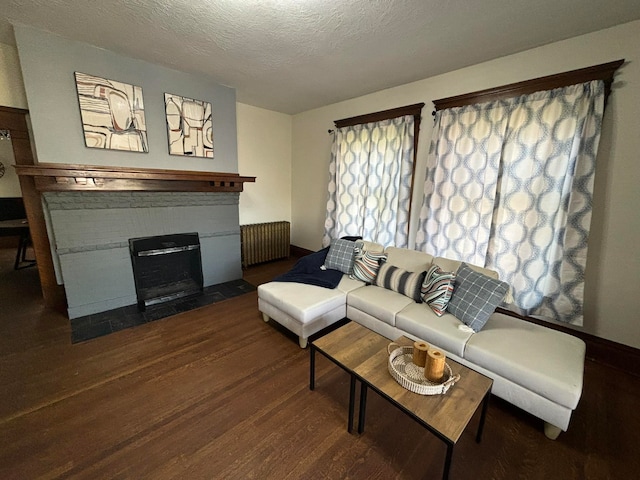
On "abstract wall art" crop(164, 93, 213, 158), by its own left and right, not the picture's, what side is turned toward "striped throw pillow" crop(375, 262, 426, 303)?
front

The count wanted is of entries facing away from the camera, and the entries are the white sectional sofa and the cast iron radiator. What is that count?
0

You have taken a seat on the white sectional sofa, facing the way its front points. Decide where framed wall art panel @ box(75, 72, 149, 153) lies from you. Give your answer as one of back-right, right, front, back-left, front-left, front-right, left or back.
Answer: front-right

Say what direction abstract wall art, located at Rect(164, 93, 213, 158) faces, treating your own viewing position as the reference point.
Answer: facing the viewer and to the right of the viewer

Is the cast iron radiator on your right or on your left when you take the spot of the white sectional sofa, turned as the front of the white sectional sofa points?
on your right

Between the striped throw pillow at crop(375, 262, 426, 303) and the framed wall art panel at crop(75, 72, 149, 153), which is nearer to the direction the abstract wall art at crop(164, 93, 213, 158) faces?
the striped throw pillow

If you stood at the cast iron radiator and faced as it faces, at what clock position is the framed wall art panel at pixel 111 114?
The framed wall art panel is roughly at 3 o'clock from the cast iron radiator.

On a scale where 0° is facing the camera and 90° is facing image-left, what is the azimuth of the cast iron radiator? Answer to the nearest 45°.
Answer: approximately 315°

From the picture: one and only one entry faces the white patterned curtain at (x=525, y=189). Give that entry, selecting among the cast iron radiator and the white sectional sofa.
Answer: the cast iron radiator

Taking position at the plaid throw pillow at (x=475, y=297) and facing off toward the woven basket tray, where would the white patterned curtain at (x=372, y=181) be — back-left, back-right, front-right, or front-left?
back-right

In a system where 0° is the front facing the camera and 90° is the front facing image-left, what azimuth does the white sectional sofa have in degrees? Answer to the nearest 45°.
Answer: approximately 45°

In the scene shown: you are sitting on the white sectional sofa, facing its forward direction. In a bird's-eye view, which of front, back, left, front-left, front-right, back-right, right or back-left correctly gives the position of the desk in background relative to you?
front-right
